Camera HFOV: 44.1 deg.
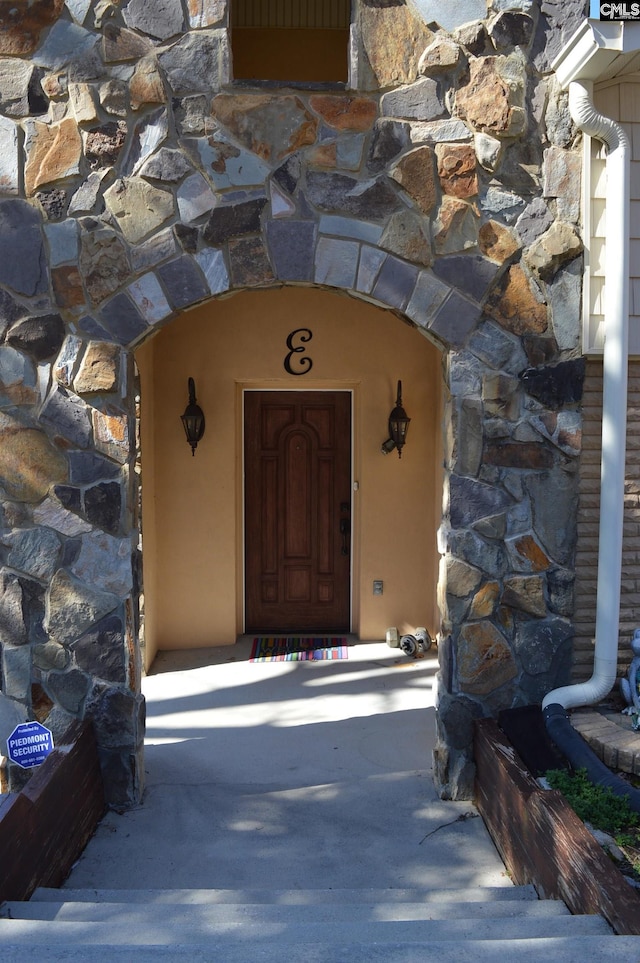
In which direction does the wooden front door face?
toward the camera

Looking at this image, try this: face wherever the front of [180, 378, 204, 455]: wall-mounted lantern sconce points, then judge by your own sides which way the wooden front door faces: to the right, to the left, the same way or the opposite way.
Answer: the same way

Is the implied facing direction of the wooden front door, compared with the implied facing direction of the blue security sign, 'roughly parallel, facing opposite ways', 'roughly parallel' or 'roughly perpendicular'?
roughly parallel

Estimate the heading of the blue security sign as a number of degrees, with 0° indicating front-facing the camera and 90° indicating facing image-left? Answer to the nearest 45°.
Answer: approximately 0°

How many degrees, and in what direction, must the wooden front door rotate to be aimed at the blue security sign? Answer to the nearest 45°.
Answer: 0° — it already faces it

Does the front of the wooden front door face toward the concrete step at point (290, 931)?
yes

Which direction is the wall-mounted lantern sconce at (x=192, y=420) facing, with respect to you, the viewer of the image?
facing the viewer

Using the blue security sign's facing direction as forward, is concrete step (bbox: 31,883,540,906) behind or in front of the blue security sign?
in front

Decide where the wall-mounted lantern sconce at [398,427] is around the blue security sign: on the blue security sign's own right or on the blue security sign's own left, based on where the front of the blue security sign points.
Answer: on the blue security sign's own left

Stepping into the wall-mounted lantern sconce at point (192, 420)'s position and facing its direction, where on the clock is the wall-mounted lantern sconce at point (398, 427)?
the wall-mounted lantern sconce at point (398, 427) is roughly at 9 o'clock from the wall-mounted lantern sconce at point (192, 420).

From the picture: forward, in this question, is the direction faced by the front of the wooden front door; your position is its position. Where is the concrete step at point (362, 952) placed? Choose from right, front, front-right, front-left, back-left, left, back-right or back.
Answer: front

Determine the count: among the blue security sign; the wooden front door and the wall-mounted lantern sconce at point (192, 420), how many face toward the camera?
3

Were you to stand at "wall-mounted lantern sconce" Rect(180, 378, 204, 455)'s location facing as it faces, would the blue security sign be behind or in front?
in front

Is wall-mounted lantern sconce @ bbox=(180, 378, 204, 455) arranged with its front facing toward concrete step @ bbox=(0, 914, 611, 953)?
yes

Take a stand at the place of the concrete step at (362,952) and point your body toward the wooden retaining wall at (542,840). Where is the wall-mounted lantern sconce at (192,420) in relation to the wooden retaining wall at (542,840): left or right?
left

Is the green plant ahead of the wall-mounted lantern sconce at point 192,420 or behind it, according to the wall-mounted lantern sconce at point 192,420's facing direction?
ahead

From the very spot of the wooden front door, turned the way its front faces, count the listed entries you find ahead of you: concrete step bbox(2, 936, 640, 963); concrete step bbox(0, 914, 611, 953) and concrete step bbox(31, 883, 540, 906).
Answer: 3

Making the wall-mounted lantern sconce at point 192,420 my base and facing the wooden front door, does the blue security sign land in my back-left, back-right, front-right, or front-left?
back-right

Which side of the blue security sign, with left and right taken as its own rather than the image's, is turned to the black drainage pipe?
left
